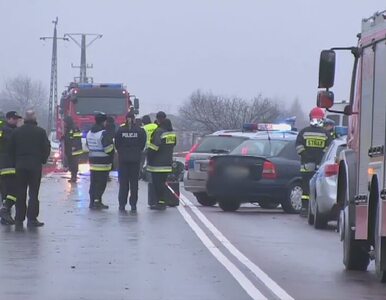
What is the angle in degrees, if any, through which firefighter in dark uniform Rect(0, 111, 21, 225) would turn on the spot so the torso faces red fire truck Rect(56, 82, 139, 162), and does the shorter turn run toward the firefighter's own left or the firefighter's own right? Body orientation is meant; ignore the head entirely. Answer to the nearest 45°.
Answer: approximately 90° to the firefighter's own left

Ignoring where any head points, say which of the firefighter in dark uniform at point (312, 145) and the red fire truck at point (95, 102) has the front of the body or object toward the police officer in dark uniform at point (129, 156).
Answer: the red fire truck

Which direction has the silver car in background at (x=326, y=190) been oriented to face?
away from the camera

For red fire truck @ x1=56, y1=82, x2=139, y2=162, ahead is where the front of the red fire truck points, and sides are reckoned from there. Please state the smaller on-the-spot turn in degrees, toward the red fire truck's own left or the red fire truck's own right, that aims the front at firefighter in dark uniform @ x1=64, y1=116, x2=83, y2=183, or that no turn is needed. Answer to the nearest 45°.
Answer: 0° — it already faces them

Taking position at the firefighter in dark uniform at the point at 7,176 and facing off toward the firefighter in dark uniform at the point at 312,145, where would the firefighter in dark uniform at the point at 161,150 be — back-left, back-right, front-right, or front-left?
front-left

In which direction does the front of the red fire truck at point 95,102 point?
toward the camera

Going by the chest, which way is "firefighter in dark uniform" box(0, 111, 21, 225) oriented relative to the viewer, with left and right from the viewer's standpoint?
facing to the right of the viewer

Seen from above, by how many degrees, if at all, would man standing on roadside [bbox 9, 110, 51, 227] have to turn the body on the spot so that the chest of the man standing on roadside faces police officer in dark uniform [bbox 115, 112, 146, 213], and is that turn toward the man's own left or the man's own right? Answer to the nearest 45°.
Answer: approximately 45° to the man's own right

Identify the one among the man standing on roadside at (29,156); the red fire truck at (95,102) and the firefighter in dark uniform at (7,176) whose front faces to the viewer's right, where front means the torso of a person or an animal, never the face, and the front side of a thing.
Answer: the firefighter in dark uniform

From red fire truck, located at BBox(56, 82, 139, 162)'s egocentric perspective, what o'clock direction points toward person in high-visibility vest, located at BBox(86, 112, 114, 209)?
The person in high-visibility vest is roughly at 12 o'clock from the red fire truck.

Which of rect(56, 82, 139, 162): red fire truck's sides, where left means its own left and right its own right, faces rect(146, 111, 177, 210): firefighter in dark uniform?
front

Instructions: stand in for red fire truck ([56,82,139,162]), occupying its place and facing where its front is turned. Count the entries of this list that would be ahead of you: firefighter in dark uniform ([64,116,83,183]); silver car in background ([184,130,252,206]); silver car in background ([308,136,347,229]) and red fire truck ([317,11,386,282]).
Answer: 4

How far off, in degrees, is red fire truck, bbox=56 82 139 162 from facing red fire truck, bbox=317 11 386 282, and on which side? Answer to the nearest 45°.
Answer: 0° — it already faces it

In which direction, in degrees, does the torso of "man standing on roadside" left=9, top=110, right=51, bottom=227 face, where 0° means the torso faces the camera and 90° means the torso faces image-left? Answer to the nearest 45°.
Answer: approximately 180°

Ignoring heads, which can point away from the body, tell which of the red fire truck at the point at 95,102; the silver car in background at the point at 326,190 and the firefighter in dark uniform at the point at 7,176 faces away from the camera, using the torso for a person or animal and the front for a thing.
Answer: the silver car in background
